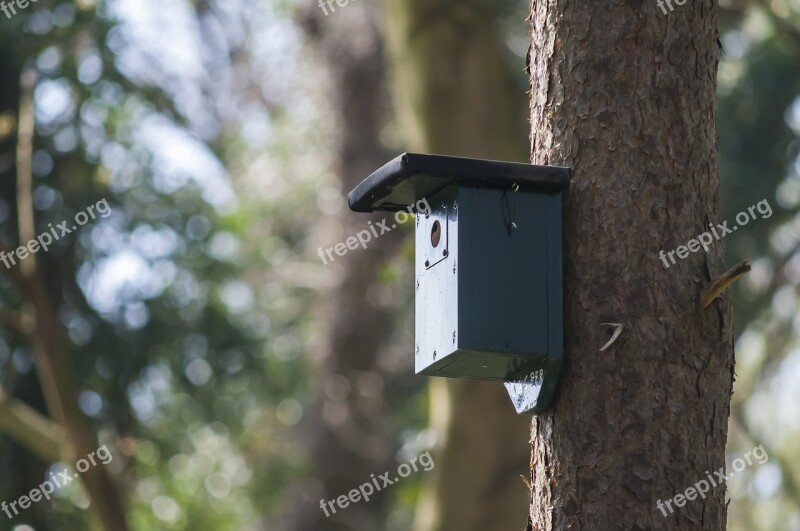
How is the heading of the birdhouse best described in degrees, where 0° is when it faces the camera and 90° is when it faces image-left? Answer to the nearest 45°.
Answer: approximately 45°

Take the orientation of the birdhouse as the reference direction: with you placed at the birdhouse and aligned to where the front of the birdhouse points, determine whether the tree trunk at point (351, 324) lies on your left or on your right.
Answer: on your right

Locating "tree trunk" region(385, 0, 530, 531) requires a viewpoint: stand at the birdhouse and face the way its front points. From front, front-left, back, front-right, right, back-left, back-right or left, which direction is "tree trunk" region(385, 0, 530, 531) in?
back-right
